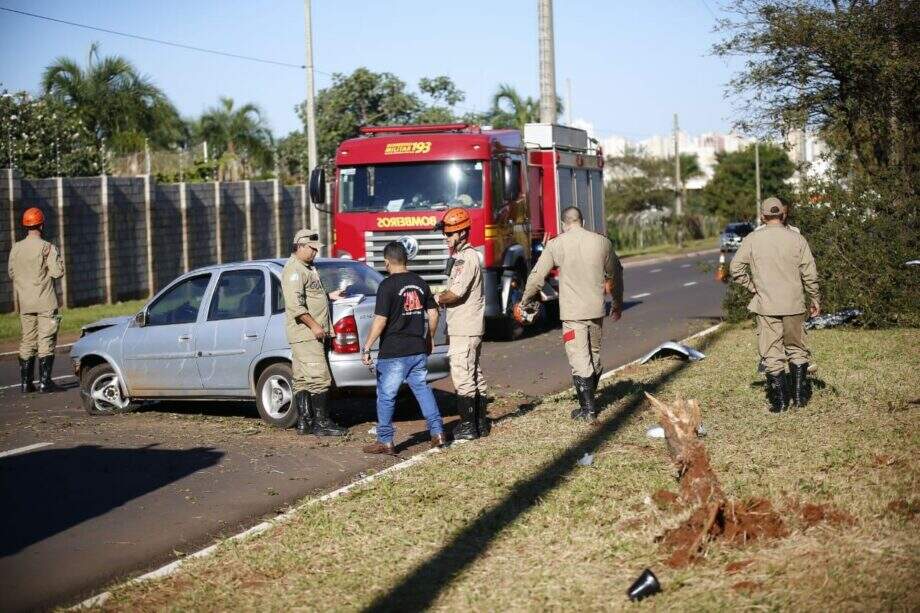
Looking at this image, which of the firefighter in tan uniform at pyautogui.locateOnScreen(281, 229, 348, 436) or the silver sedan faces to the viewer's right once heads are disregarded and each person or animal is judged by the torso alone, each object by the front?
the firefighter in tan uniform

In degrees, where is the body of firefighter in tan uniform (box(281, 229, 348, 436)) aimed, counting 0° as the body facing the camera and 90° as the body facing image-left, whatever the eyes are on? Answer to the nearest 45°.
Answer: approximately 270°

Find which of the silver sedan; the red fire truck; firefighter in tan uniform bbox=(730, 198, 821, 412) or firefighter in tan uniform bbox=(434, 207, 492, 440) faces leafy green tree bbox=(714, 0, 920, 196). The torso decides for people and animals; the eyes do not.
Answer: firefighter in tan uniform bbox=(730, 198, 821, 412)

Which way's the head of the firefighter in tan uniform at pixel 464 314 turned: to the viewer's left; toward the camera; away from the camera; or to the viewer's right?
to the viewer's left

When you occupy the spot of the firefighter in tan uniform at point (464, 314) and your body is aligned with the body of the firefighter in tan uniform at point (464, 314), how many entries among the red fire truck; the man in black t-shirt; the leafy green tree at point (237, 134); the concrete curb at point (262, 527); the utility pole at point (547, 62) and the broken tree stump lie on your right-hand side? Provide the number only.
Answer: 3

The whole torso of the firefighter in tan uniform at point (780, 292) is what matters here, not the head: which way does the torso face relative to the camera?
away from the camera

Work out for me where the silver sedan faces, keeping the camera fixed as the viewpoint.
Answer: facing away from the viewer and to the left of the viewer

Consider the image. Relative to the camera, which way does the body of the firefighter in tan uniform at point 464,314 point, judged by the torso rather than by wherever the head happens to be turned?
to the viewer's left

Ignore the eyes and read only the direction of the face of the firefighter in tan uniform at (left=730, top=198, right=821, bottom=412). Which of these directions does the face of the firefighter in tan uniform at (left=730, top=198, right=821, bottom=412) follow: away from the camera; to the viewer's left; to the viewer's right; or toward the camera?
away from the camera

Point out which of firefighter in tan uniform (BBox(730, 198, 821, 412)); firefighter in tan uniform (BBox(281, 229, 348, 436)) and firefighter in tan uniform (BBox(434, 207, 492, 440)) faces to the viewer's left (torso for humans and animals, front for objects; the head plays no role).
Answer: firefighter in tan uniform (BBox(434, 207, 492, 440))

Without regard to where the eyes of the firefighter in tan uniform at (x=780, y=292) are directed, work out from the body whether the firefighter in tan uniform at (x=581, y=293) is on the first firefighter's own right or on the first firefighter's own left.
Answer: on the first firefighter's own left

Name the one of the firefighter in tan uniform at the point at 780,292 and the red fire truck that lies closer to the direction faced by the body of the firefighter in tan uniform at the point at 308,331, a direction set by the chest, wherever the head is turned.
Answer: the firefighter in tan uniform
